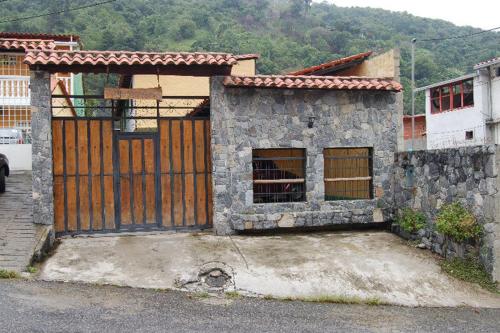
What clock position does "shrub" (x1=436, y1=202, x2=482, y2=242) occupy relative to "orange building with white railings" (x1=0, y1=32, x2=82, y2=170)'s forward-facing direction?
The shrub is roughly at 11 o'clock from the orange building with white railings.

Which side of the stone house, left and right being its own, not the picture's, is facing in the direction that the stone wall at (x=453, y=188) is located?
left

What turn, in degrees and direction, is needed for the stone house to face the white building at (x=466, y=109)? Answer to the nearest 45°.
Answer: approximately 135° to its left

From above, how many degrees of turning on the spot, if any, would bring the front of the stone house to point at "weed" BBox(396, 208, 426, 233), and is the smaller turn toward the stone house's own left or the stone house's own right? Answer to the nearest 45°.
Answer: approximately 90° to the stone house's own left

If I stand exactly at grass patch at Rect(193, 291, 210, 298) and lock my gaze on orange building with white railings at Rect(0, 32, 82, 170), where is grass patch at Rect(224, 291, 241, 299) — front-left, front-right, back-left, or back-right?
back-right

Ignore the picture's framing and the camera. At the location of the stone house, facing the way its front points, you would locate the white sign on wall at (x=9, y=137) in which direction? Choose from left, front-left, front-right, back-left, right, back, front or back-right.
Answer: back-right

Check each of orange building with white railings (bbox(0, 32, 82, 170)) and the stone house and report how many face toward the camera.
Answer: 2

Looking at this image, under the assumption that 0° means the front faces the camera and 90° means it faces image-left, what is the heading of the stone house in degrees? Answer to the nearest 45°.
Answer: approximately 0°

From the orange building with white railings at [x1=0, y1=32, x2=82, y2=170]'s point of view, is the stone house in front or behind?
in front

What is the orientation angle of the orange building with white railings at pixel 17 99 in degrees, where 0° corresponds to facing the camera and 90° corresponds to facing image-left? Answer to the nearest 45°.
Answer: approximately 0°

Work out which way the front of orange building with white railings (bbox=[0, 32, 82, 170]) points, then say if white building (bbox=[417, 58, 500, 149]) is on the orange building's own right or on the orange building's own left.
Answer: on the orange building's own left
